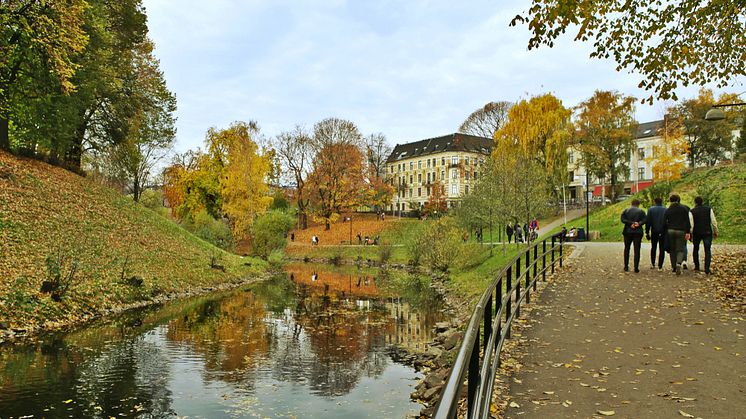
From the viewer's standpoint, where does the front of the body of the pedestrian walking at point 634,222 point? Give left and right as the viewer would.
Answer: facing away from the viewer

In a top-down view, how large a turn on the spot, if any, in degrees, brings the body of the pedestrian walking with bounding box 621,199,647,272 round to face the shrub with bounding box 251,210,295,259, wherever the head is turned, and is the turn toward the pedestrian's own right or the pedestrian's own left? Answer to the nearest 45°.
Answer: approximately 45° to the pedestrian's own left

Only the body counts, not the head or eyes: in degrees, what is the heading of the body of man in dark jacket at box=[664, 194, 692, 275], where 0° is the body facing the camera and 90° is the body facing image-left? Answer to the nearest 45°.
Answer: approximately 180°

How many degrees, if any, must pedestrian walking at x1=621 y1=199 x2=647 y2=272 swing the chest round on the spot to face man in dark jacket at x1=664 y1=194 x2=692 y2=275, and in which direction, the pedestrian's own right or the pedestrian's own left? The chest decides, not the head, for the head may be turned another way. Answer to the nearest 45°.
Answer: approximately 90° to the pedestrian's own right

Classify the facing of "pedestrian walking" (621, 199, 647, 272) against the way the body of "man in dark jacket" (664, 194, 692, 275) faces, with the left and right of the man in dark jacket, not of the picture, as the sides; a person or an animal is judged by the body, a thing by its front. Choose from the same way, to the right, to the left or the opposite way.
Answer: the same way

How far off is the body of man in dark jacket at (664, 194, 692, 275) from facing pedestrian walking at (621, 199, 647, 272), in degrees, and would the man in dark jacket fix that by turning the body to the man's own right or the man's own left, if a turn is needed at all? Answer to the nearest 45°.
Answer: approximately 90° to the man's own left

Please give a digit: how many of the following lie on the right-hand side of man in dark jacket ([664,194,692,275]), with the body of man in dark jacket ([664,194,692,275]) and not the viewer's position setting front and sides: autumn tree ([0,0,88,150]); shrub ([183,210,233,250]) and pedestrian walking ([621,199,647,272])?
0

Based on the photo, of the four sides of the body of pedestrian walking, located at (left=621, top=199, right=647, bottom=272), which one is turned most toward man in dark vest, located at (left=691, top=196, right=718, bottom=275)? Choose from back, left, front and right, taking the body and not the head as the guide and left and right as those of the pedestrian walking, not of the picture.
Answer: right

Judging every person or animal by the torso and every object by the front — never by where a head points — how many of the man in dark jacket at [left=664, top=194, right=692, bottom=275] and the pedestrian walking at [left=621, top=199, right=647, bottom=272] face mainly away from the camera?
2

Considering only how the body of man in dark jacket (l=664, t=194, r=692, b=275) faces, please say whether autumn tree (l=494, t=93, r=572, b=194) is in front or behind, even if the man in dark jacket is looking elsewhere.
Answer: in front

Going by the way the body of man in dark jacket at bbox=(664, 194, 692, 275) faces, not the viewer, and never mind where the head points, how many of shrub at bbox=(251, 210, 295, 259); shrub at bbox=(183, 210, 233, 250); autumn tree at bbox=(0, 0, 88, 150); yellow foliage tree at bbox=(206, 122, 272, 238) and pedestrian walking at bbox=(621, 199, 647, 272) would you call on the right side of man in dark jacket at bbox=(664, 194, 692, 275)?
0
